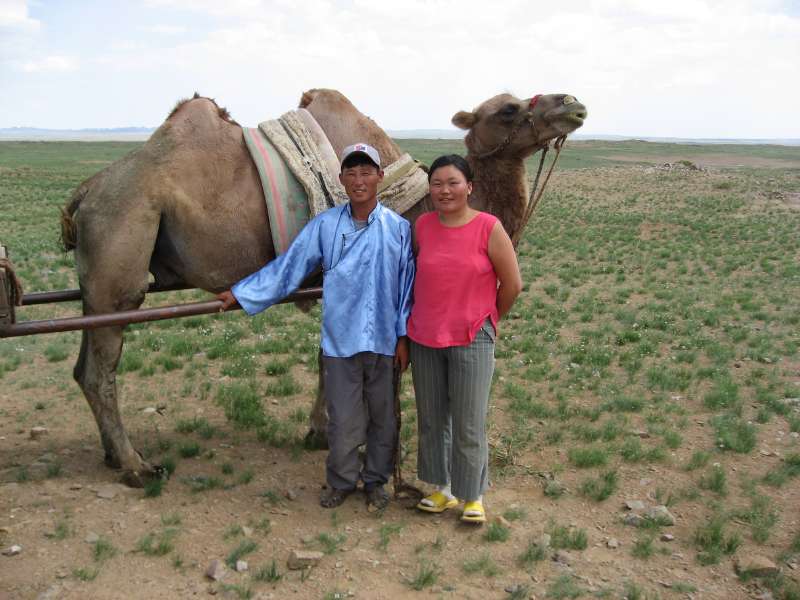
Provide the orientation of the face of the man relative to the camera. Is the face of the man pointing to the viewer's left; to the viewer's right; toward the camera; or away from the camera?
toward the camera

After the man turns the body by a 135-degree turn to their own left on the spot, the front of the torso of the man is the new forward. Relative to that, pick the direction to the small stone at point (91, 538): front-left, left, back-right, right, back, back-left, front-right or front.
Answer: back-left

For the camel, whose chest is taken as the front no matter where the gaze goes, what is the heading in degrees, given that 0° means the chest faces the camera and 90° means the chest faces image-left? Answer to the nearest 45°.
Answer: approximately 270°

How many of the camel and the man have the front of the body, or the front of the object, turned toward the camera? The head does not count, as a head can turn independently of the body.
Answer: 1

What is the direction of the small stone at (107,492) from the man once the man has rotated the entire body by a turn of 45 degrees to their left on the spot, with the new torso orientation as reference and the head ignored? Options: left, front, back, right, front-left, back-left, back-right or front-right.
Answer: back-right

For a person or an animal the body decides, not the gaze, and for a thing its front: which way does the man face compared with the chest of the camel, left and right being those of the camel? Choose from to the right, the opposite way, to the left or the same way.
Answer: to the right

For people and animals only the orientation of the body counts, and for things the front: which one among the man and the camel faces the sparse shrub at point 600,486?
the camel

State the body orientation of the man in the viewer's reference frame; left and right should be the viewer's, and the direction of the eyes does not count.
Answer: facing the viewer

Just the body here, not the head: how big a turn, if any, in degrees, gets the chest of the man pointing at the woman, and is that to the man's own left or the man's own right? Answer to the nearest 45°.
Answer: approximately 45° to the man's own left

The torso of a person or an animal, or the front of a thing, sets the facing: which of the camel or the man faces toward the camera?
the man
